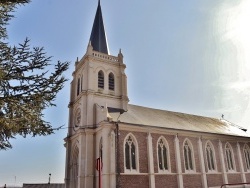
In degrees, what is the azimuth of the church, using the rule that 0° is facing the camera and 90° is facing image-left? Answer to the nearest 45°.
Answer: approximately 45°
